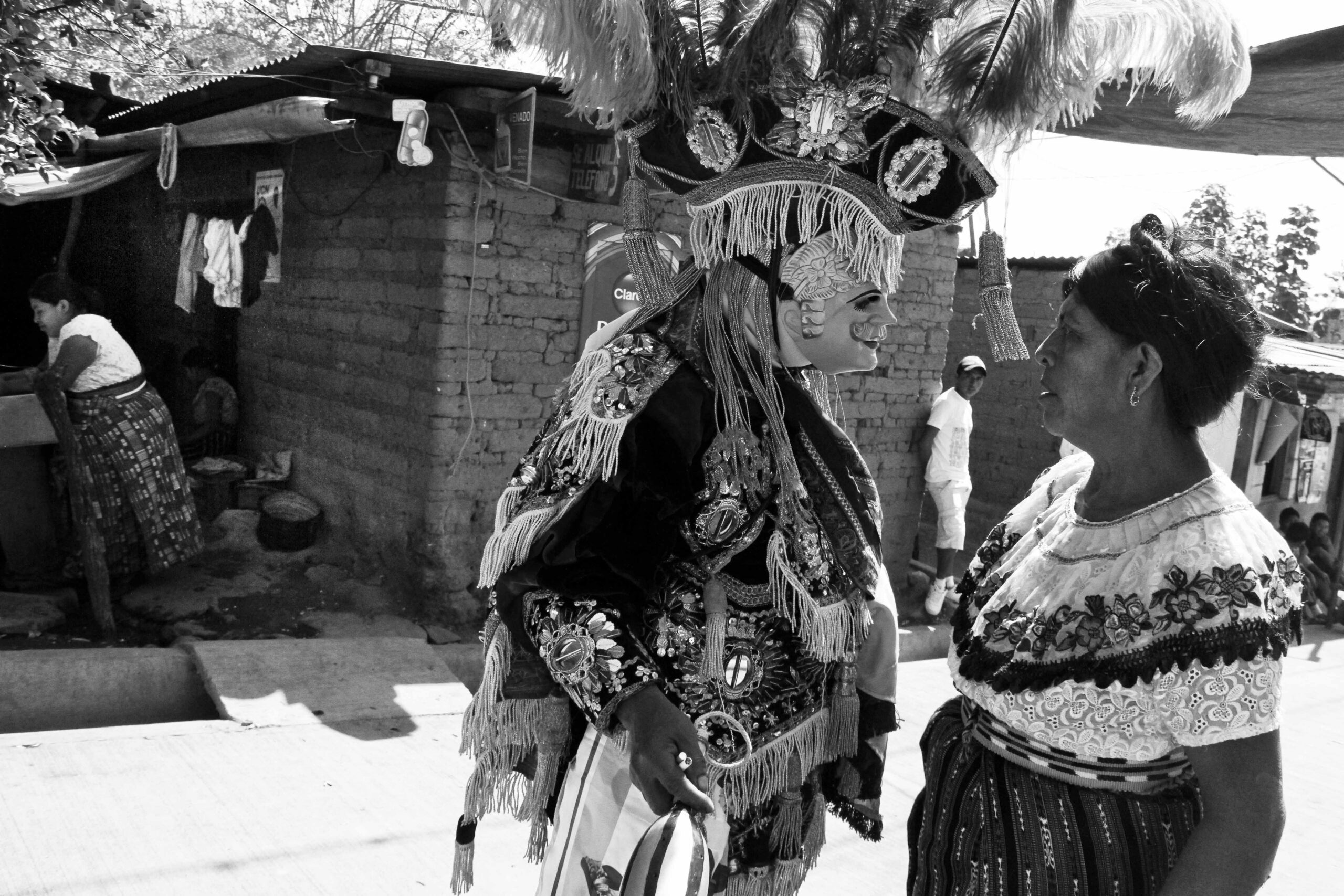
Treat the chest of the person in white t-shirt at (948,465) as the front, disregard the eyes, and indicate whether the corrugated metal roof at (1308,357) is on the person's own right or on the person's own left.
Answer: on the person's own left

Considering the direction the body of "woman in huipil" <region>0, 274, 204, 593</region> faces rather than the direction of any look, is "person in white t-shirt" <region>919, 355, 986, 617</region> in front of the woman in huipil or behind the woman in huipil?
behind

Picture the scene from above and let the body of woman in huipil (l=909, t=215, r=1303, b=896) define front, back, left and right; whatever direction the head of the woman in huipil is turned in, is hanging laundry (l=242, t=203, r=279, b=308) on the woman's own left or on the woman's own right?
on the woman's own right

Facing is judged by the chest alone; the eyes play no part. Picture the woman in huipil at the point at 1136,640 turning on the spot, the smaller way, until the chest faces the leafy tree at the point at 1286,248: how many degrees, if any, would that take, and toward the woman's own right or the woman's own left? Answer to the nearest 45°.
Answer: approximately 135° to the woman's own right

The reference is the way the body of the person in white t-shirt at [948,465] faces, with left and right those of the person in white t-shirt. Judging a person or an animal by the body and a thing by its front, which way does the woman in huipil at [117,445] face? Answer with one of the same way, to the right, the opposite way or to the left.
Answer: to the right

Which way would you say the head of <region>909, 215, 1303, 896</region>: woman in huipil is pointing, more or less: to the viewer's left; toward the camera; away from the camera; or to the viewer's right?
to the viewer's left

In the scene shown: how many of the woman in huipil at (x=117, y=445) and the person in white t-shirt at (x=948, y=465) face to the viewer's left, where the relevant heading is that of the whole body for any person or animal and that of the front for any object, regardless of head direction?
1

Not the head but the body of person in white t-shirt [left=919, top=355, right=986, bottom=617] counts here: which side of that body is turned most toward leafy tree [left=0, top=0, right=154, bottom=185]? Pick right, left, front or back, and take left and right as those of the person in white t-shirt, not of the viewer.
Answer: right

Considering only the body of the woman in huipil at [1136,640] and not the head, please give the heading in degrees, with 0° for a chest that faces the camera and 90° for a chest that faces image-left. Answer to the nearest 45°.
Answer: approximately 45°

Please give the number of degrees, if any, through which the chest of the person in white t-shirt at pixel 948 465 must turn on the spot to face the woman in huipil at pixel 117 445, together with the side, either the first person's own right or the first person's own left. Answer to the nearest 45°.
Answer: approximately 90° to the first person's own right

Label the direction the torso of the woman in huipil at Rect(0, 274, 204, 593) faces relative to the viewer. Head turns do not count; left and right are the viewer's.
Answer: facing to the left of the viewer

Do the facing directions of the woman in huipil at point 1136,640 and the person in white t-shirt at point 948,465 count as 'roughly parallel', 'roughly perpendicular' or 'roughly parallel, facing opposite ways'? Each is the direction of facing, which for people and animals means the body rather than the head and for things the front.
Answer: roughly perpendicular

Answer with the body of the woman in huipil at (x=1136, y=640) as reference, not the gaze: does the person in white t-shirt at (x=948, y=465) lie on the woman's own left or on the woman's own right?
on the woman's own right

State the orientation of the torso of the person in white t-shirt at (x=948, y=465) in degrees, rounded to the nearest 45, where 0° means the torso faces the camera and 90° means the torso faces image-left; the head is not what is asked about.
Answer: approximately 315°
